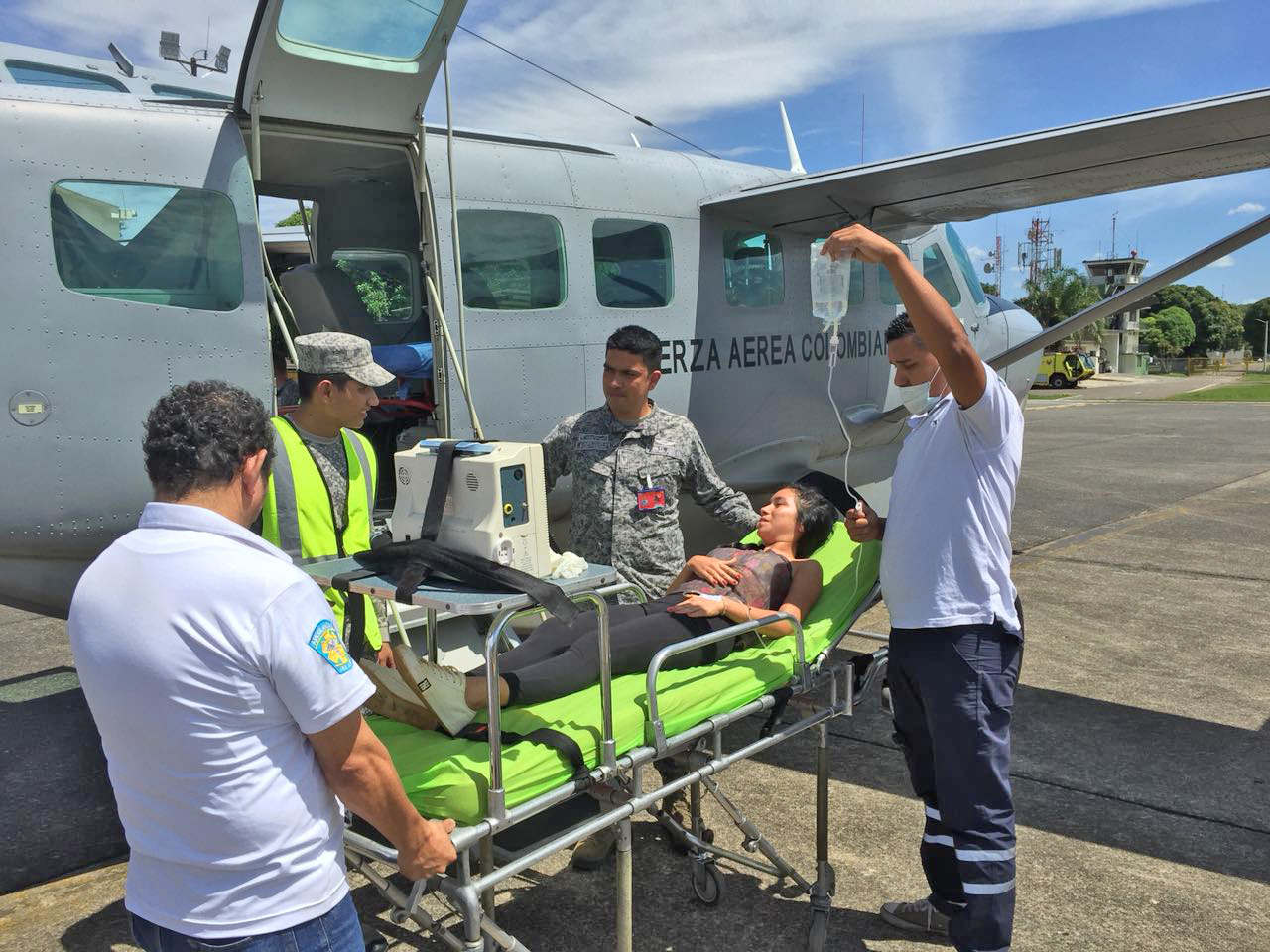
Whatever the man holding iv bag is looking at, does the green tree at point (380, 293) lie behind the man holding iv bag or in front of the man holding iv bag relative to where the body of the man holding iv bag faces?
in front

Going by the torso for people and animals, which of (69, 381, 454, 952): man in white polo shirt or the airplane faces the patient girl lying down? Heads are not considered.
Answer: the man in white polo shirt

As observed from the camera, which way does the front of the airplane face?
facing away from the viewer and to the right of the viewer

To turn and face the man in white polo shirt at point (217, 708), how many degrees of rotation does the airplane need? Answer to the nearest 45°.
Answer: approximately 135° to its right

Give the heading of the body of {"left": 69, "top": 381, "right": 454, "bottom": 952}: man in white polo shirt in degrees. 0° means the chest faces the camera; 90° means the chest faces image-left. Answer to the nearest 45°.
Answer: approximately 225°

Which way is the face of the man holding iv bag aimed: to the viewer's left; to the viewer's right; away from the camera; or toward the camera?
to the viewer's left

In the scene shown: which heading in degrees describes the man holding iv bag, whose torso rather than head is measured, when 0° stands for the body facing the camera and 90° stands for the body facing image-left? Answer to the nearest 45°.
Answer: approximately 90°

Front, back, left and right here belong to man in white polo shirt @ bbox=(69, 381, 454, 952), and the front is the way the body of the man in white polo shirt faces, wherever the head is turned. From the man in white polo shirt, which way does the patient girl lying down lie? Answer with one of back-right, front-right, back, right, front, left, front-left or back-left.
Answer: front

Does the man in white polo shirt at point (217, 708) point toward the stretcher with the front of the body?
yes

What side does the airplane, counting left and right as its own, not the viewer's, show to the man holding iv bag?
right

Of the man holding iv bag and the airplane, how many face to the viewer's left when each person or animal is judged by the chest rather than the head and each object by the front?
1

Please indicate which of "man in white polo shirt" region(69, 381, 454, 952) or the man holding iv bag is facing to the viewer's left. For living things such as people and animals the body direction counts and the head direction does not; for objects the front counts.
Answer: the man holding iv bag

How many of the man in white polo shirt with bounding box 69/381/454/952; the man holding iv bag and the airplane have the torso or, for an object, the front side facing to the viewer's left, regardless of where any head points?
1

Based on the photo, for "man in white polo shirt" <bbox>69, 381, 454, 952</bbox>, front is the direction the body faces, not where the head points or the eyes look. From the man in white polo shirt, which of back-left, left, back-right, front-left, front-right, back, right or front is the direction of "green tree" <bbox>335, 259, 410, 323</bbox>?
front-left

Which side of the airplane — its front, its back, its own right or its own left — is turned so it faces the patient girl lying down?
right

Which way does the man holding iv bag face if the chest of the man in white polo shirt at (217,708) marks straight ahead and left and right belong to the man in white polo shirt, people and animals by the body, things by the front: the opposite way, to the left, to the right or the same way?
to the left
